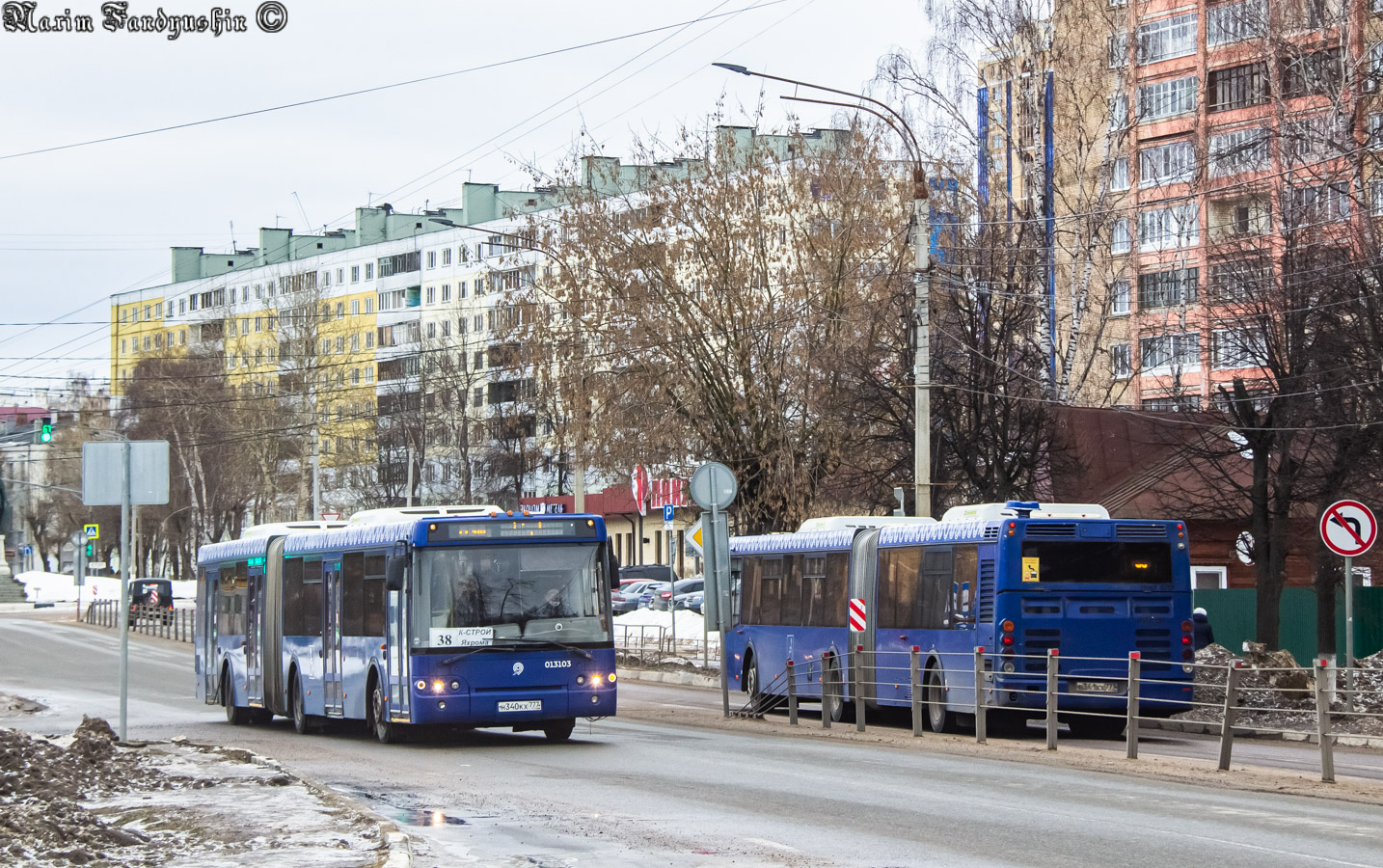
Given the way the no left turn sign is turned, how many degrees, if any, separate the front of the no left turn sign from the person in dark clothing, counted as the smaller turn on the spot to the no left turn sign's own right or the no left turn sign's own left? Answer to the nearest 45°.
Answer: approximately 180°

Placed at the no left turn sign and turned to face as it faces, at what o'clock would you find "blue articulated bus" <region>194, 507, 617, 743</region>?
The blue articulated bus is roughly at 2 o'clock from the no left turn sign.

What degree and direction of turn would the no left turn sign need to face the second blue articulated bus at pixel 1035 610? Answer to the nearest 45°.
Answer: approximately 90° to its right

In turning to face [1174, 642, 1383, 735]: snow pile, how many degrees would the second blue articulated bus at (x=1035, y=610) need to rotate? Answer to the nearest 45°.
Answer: approximately 90° to its right

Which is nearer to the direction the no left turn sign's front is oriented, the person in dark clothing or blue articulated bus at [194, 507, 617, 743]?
the blue articulated bus

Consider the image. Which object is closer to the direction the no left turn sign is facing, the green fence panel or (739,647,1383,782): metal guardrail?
the metal guardrail

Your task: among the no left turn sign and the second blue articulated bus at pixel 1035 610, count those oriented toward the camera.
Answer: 1

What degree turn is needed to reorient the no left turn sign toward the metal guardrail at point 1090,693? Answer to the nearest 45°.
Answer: approximately 45° to its right

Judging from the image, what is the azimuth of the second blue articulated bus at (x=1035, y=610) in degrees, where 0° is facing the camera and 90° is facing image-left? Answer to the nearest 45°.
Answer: approximately 135°

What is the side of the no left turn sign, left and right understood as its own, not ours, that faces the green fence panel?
back

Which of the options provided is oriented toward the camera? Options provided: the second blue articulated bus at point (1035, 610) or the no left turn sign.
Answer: the no left turn sign

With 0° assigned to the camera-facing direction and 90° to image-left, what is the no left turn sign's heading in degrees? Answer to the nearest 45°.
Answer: approximately 0°
